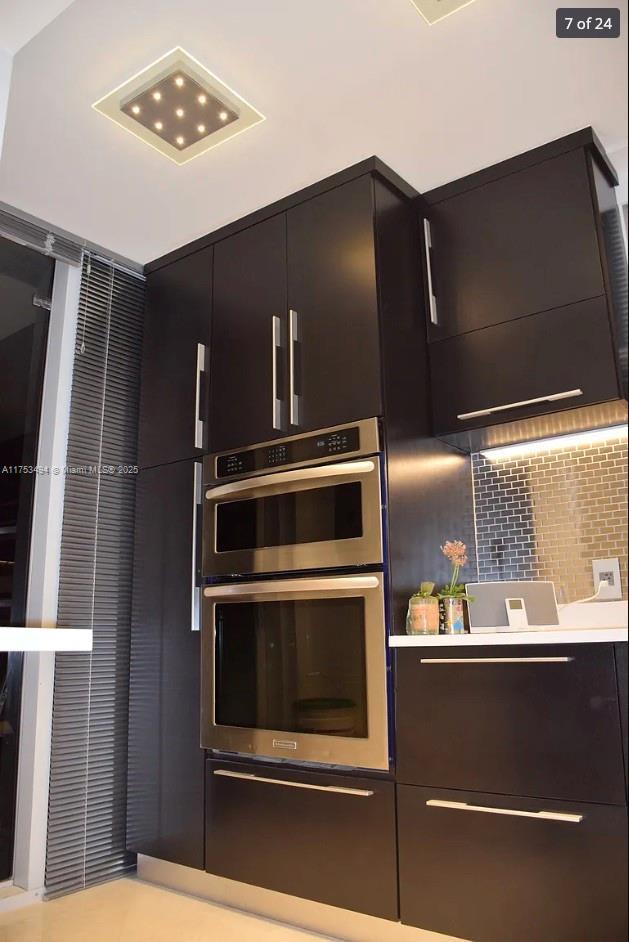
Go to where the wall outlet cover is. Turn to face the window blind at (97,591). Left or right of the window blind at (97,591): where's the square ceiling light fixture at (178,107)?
left

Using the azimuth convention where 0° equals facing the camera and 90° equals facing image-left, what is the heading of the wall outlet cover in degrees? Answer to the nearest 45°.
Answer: approximately 0°

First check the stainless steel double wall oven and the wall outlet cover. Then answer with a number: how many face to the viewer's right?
0

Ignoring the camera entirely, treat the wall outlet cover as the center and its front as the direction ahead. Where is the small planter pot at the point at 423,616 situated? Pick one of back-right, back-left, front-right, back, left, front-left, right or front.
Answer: front-right

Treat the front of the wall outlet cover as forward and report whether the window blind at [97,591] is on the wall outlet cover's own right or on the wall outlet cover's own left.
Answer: on the wall outlet cover's own right

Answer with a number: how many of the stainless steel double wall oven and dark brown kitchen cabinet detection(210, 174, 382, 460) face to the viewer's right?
0
